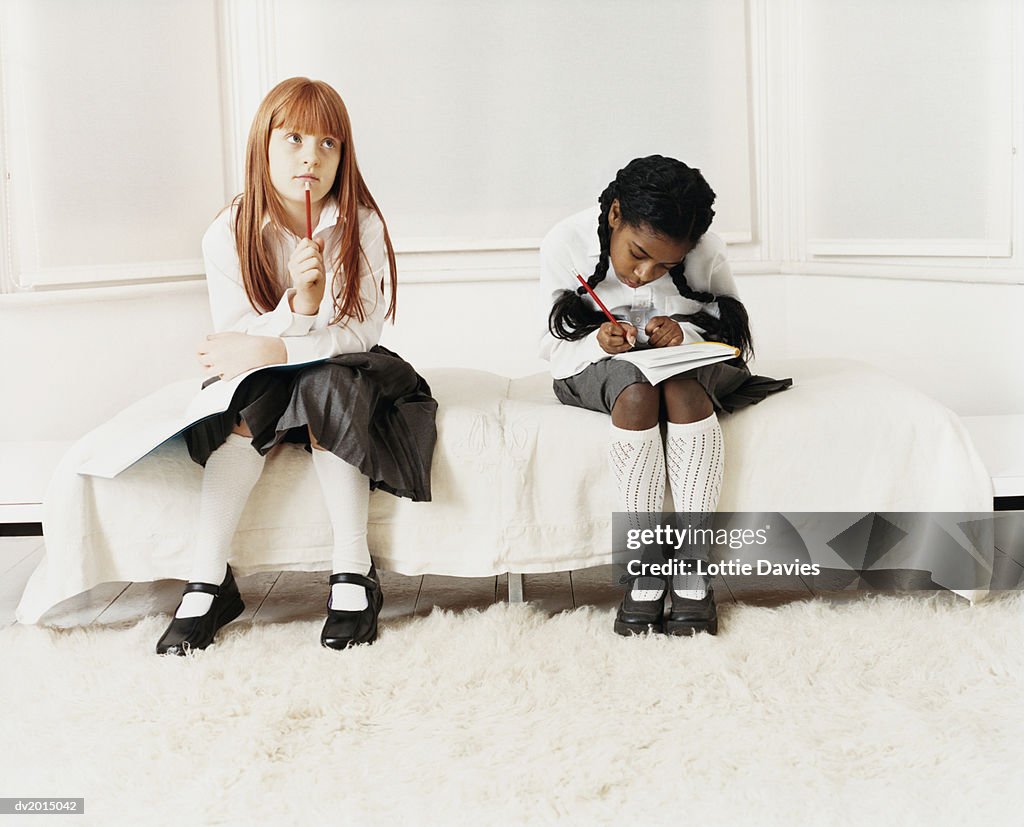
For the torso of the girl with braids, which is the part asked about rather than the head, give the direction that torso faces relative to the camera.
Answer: toward the camera

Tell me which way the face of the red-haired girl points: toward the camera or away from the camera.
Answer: toward the camera

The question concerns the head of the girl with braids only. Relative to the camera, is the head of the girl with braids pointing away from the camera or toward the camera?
toward the camera
